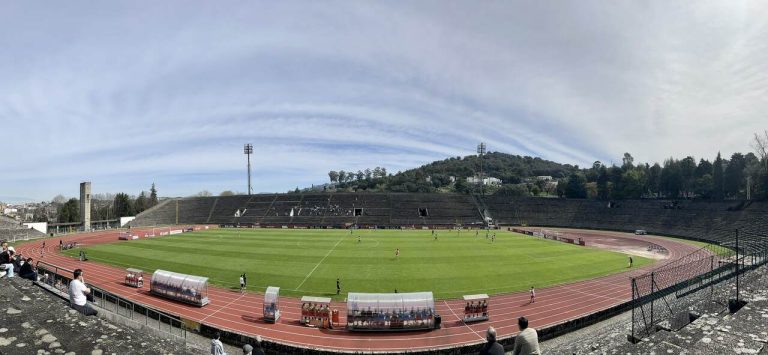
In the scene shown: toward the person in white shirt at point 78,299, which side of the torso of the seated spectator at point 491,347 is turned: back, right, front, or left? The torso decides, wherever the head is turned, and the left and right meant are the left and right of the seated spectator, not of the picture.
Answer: left

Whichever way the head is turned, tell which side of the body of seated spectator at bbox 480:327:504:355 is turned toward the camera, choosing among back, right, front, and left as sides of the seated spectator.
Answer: back
